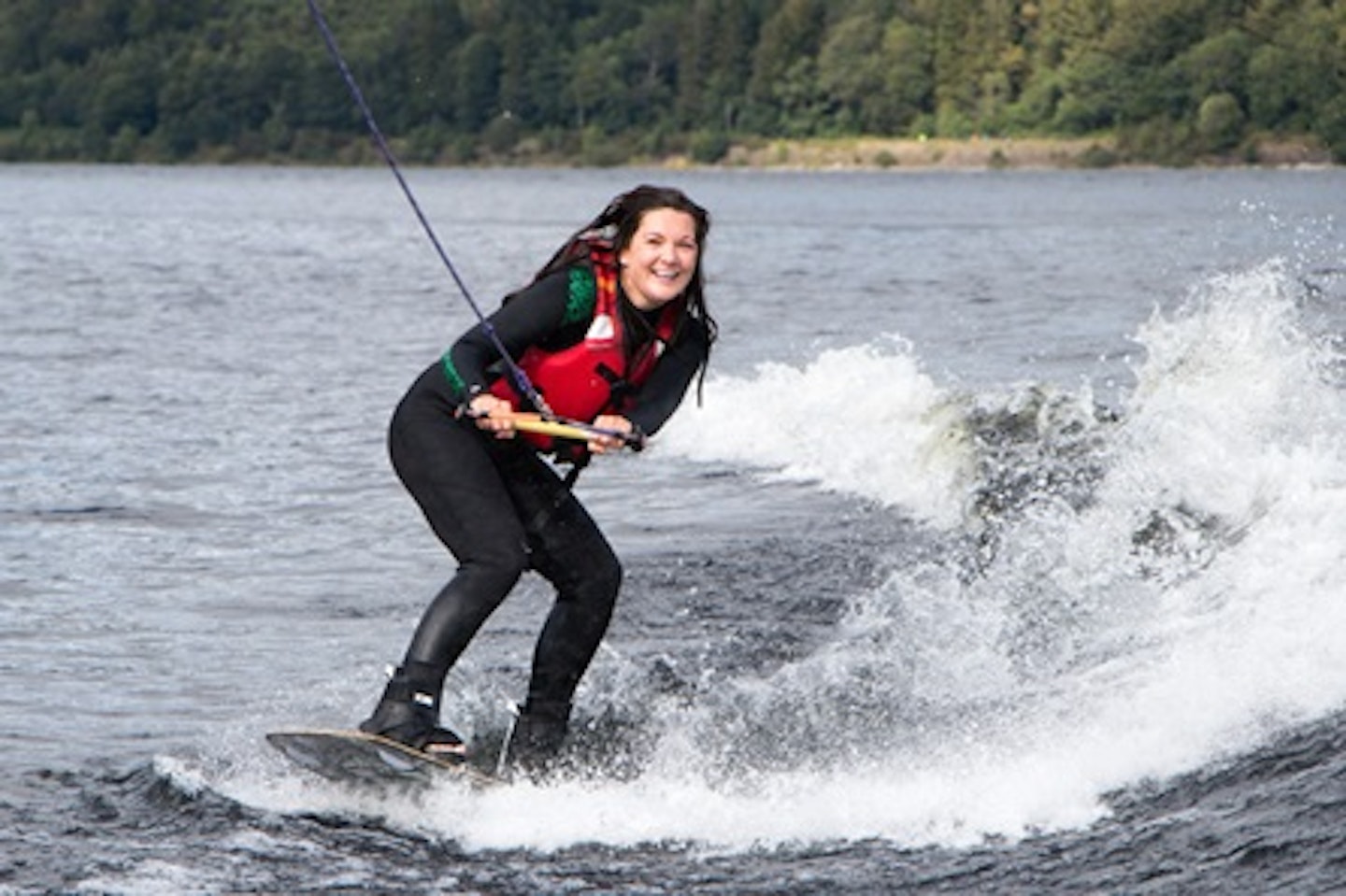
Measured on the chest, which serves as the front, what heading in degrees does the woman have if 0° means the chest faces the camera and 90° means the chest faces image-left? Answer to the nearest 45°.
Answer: approximately 315°
